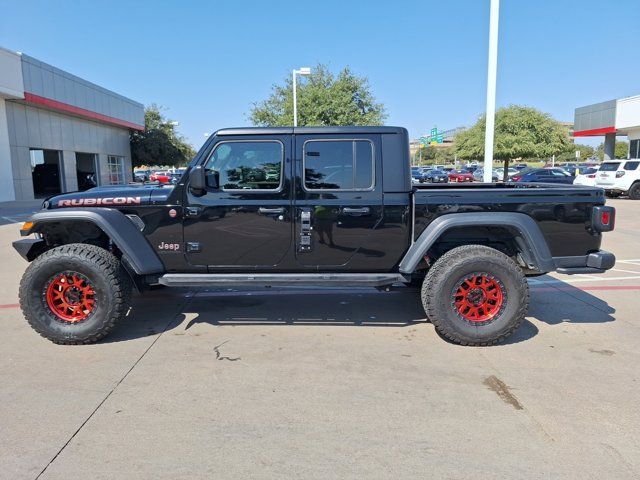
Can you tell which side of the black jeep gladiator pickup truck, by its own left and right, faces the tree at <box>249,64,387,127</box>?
right

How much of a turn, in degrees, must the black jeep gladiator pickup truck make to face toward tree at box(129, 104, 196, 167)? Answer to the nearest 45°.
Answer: approximately 90° to its right

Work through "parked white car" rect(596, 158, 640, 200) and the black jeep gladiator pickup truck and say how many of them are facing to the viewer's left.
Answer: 1

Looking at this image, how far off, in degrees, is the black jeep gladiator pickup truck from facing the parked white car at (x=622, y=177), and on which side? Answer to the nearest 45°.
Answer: approximately 135° to its right

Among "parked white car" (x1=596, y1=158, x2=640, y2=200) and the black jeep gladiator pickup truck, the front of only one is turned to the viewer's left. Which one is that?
the black jeep gladiator pickup truck

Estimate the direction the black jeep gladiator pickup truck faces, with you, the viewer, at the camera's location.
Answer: facing to the left of the viewer

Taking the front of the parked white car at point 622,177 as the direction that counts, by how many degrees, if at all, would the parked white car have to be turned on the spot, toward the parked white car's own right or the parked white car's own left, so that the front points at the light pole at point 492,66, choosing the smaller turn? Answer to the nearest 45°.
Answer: approximately 135° to the parked white car's own right
